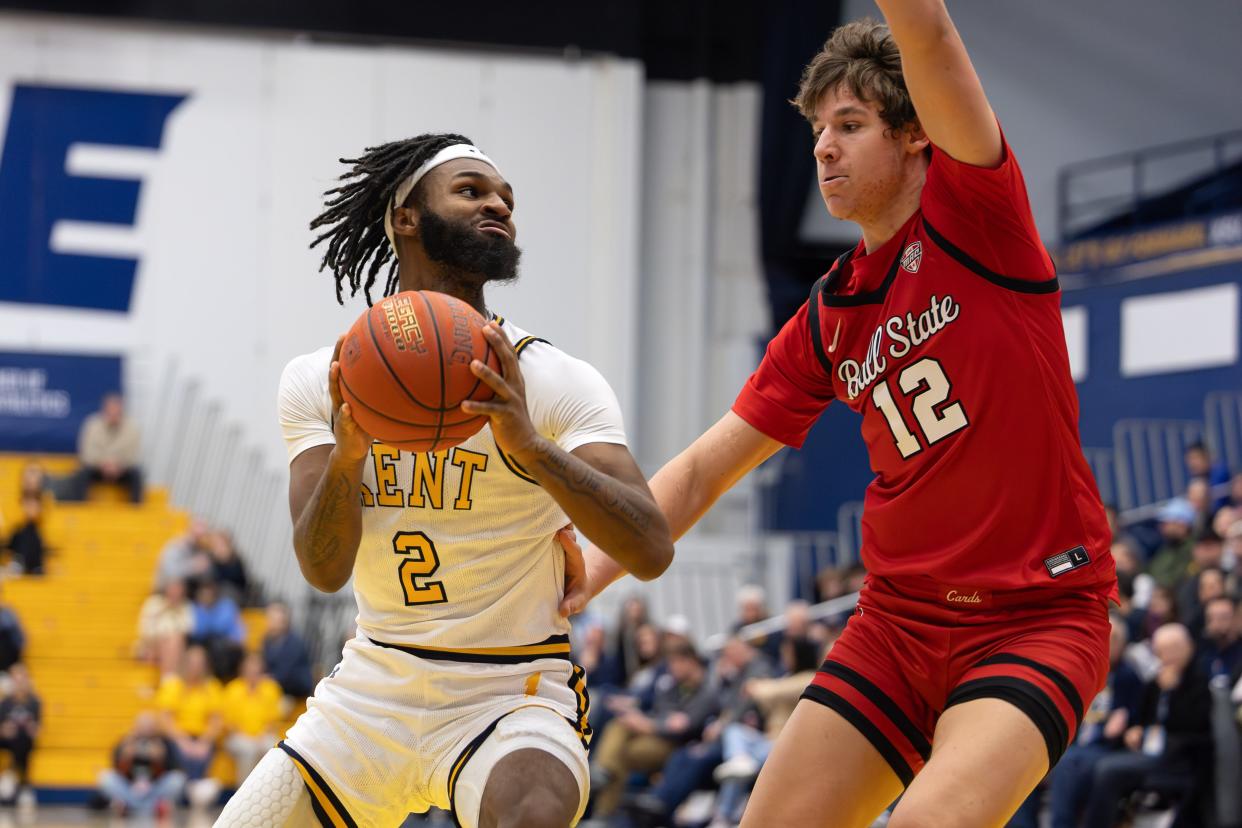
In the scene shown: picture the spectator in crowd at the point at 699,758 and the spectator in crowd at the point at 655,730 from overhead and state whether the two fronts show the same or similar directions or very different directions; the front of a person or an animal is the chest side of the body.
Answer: same or similar directions

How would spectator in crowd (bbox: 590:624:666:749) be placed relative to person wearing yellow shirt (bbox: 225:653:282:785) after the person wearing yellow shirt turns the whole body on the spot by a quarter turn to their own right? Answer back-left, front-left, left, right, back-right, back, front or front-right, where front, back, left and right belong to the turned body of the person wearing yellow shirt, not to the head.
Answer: back-left

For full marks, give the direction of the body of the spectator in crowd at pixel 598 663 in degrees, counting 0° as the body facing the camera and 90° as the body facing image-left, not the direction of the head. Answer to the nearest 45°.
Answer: approximately 45°

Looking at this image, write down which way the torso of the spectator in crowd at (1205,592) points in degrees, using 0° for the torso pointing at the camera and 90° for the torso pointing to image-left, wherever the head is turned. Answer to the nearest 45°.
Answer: approximately 45°

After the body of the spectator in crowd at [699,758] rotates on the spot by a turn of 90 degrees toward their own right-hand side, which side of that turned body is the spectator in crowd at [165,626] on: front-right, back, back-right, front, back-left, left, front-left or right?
front

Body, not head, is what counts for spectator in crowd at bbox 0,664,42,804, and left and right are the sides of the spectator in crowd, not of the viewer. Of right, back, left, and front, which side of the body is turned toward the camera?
front

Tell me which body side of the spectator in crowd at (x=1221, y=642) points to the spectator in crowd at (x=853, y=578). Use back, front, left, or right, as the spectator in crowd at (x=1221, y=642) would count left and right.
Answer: right

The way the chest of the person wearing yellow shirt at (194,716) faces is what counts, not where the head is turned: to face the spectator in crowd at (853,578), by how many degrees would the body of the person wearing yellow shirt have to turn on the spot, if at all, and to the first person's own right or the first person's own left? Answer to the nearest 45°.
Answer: approximately 90° to the first person's own left

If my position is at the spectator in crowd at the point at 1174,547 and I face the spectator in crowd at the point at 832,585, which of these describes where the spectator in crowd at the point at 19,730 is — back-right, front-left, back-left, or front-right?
front-left

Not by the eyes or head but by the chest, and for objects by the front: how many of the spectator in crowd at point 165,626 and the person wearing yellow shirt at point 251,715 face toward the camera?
2

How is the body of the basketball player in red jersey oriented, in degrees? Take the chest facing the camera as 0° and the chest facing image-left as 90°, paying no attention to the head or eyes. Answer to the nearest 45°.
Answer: approximately 45°

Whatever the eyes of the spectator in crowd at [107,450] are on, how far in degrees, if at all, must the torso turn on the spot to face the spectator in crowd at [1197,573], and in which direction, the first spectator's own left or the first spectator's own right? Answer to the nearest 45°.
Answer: approximately 45° to the first spectator's own left

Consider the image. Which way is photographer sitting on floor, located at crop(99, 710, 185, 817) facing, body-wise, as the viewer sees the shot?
toward the camera

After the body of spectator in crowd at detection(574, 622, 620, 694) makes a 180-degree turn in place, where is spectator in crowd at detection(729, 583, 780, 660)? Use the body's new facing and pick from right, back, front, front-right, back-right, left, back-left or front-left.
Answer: front-right

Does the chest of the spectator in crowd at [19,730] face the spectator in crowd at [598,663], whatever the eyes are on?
no

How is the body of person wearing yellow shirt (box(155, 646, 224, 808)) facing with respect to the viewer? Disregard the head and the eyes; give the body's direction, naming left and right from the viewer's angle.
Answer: facing the viewer

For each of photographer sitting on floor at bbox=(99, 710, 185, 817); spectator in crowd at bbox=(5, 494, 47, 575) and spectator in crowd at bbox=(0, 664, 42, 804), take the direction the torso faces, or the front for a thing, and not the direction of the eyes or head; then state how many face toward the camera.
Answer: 3
